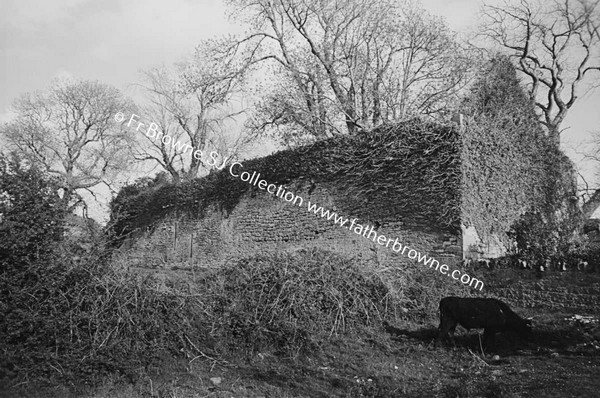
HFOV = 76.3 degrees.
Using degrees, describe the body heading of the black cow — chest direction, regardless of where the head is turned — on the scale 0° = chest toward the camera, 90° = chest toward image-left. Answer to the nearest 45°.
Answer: approximately 270°

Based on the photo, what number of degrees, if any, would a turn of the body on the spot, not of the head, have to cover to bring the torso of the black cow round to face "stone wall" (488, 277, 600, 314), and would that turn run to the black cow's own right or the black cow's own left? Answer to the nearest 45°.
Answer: approximately 45° to the black cow's own left

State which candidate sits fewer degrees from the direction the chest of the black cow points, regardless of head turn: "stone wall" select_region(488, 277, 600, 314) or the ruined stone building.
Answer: the stone wall

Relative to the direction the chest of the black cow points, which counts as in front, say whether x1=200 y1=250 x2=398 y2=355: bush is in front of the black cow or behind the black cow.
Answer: behind
